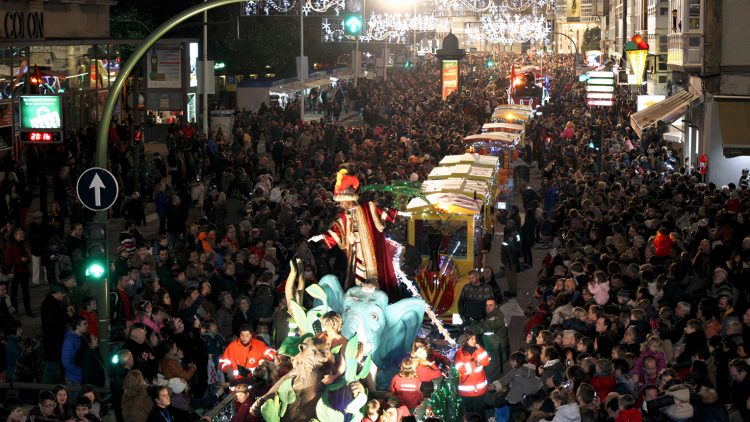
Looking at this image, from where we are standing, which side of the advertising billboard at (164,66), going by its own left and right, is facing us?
front

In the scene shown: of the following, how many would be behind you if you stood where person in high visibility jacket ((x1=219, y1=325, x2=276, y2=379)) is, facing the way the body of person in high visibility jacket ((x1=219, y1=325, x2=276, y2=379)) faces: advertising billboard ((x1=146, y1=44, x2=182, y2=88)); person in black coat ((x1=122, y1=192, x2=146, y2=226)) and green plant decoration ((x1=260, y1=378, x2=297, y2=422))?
2

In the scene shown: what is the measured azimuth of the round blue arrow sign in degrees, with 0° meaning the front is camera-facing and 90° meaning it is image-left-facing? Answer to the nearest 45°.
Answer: approximately 0°

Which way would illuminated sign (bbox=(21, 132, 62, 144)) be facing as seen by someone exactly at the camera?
facing the viewer

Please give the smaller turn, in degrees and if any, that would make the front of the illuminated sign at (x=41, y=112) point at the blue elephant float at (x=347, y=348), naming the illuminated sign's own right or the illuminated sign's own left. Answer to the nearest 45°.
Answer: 0° — it already faces it

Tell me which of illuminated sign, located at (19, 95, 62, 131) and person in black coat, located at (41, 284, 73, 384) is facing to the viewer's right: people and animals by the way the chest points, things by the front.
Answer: the person in black coat

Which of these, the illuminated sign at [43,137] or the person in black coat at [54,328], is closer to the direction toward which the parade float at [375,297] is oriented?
the person in black coat

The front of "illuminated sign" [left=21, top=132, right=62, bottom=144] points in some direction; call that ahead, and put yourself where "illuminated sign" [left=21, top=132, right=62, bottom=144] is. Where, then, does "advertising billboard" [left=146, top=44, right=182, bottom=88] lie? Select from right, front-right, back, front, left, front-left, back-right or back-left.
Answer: back

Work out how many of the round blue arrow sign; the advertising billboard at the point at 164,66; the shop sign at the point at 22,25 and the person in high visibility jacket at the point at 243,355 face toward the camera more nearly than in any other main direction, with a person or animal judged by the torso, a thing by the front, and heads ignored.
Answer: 4

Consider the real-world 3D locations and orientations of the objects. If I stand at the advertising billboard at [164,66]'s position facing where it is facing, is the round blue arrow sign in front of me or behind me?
in front

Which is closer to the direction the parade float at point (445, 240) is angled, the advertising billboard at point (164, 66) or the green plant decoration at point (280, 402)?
the green plant decoration

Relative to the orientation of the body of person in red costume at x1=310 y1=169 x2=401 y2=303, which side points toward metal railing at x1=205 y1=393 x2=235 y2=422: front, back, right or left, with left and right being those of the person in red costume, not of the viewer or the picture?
front

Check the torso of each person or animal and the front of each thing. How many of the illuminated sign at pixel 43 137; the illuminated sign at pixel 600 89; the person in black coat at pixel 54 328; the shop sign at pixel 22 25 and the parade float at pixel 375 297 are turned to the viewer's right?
1

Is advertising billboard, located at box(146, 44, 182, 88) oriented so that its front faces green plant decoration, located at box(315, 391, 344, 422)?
yes

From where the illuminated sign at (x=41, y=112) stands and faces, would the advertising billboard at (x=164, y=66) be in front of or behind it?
behind

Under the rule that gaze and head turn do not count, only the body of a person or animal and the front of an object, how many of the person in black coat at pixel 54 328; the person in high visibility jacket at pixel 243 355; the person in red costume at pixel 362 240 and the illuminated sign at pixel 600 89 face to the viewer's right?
1

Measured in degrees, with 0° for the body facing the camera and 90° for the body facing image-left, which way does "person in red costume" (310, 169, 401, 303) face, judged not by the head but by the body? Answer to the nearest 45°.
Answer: approximately 45°

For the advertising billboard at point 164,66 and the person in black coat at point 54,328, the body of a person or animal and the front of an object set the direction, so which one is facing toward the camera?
the advertising billboard

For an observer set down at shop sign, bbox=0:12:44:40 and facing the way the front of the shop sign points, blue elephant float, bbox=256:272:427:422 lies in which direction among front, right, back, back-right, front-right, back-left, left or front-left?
front
